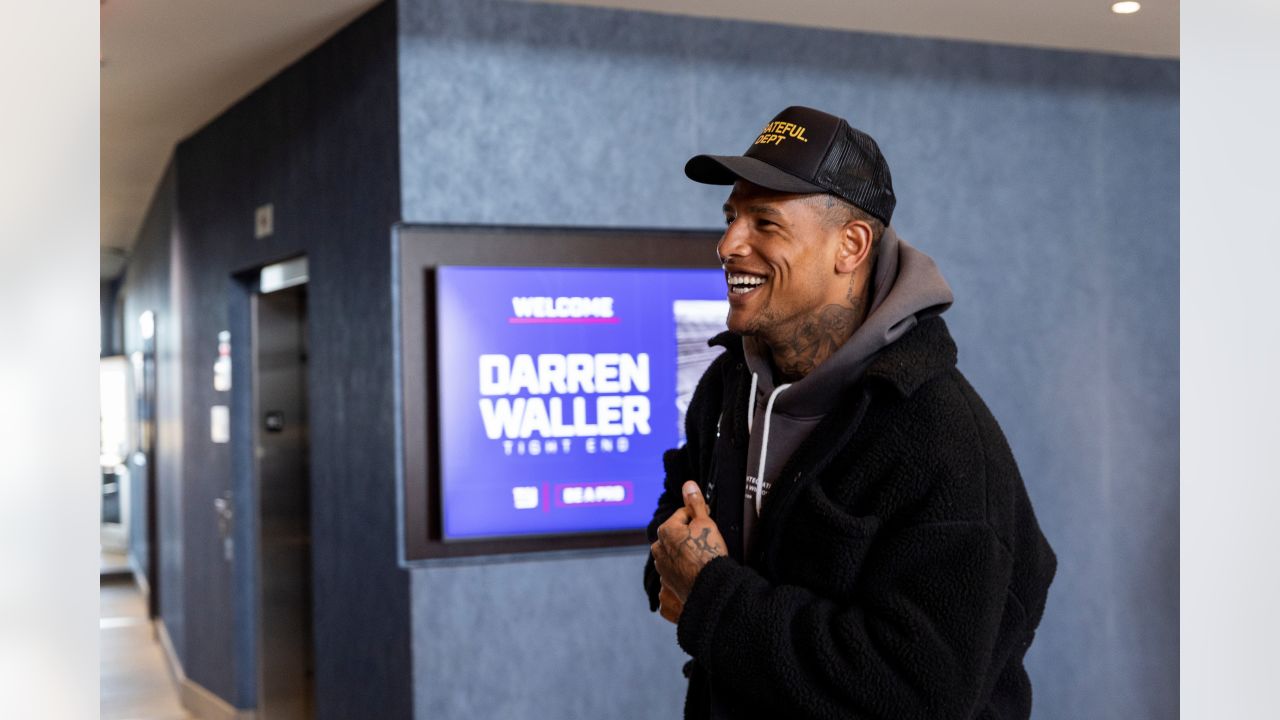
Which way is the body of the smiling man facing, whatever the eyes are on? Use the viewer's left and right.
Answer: facing the viewer and to the left of the viewer

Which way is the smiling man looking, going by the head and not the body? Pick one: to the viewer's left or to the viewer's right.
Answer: to the viewer's left

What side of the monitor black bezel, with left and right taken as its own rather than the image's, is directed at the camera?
front

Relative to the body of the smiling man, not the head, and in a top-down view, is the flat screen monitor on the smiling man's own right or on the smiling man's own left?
on the smiling man's own right
